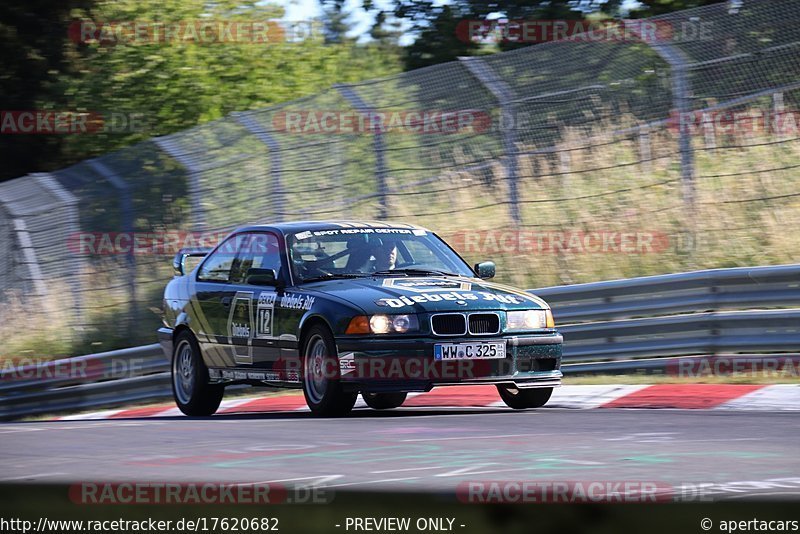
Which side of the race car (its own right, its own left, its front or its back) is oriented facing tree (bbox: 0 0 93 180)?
back

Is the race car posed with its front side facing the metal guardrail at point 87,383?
no

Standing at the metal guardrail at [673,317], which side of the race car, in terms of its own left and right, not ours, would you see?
left

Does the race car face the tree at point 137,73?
no

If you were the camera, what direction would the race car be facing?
facing the viewer and to the right of the viewer

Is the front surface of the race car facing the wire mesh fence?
no

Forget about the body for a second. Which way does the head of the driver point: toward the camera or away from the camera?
toward the camera
